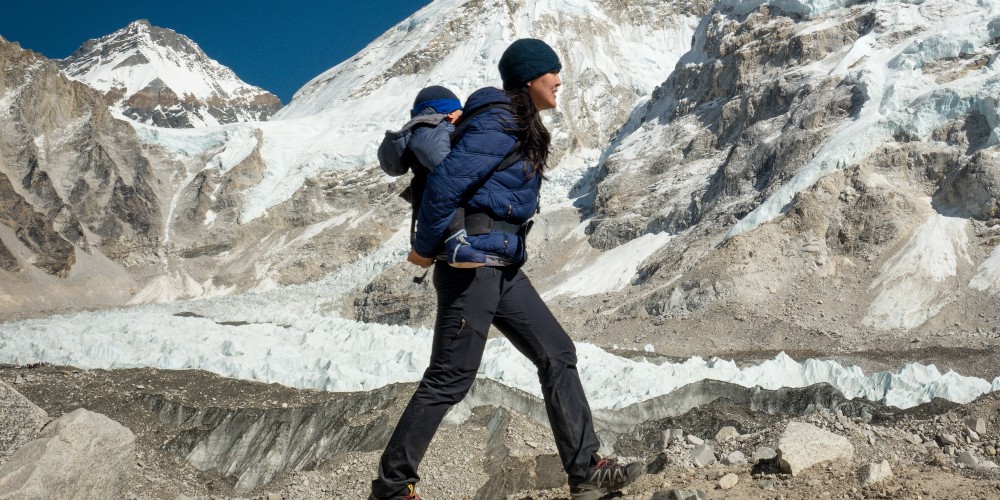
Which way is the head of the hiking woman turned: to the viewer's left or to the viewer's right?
to the viewer's right

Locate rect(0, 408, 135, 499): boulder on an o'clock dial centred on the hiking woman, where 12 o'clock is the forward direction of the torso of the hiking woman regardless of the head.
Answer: The boulder is roughly at 7 o'clock from the hiking woman.

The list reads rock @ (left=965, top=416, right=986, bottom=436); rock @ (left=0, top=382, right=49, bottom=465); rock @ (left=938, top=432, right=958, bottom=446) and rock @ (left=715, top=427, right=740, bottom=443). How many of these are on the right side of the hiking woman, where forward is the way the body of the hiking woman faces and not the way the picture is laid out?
0

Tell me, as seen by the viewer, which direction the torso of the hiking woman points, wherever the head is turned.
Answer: to the viewer's right

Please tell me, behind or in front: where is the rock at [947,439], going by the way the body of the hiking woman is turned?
in front

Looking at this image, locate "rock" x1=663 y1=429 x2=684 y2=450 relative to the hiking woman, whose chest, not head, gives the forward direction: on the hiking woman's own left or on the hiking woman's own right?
on the hiking woman's own left

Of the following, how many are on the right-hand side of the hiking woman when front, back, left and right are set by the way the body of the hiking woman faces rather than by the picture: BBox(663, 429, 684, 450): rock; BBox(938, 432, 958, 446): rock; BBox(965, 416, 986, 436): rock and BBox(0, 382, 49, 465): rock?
0

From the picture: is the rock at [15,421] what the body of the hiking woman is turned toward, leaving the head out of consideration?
no

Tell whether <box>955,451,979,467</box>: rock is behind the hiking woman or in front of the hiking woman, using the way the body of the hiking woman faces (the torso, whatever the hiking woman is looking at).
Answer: in front

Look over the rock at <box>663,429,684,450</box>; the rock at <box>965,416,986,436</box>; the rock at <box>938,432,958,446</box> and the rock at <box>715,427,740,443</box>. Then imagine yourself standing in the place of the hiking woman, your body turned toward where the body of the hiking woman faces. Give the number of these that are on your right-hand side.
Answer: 0

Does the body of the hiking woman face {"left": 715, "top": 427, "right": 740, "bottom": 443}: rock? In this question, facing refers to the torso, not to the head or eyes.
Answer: no

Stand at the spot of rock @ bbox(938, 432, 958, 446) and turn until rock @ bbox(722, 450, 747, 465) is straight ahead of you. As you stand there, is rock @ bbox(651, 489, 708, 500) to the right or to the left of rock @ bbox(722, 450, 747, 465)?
left
